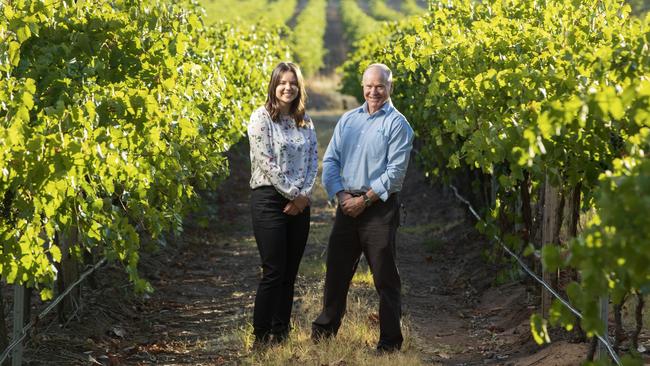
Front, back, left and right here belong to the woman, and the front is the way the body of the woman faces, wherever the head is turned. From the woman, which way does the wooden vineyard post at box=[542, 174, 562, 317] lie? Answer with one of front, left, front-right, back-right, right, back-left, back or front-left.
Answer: front-left

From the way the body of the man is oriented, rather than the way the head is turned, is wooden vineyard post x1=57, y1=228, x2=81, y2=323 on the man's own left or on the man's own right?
on the man's own right

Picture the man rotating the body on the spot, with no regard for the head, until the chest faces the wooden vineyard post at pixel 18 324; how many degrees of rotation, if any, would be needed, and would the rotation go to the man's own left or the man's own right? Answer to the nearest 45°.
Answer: approximately 45° to the man's own right

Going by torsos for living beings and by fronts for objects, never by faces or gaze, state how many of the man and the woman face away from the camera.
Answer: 0

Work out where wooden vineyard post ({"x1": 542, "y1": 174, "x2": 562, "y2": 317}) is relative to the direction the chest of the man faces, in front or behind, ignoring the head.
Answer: behind

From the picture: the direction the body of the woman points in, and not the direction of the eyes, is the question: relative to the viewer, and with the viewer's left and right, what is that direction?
facing the viewer and to the right of the viewer

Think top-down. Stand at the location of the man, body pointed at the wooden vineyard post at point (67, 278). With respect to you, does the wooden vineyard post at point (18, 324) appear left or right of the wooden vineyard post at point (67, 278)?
left

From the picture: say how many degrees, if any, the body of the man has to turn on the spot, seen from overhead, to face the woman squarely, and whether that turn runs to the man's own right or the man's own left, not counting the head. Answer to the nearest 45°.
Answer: approximately 45° to the man's own right
